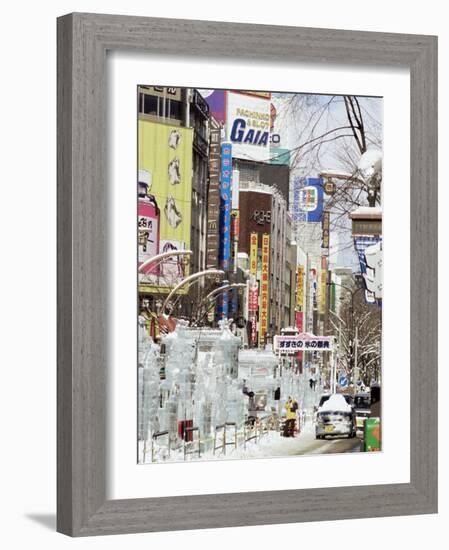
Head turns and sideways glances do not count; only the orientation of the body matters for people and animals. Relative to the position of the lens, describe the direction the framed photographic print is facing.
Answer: facing the viewer and to the right of the viewer
